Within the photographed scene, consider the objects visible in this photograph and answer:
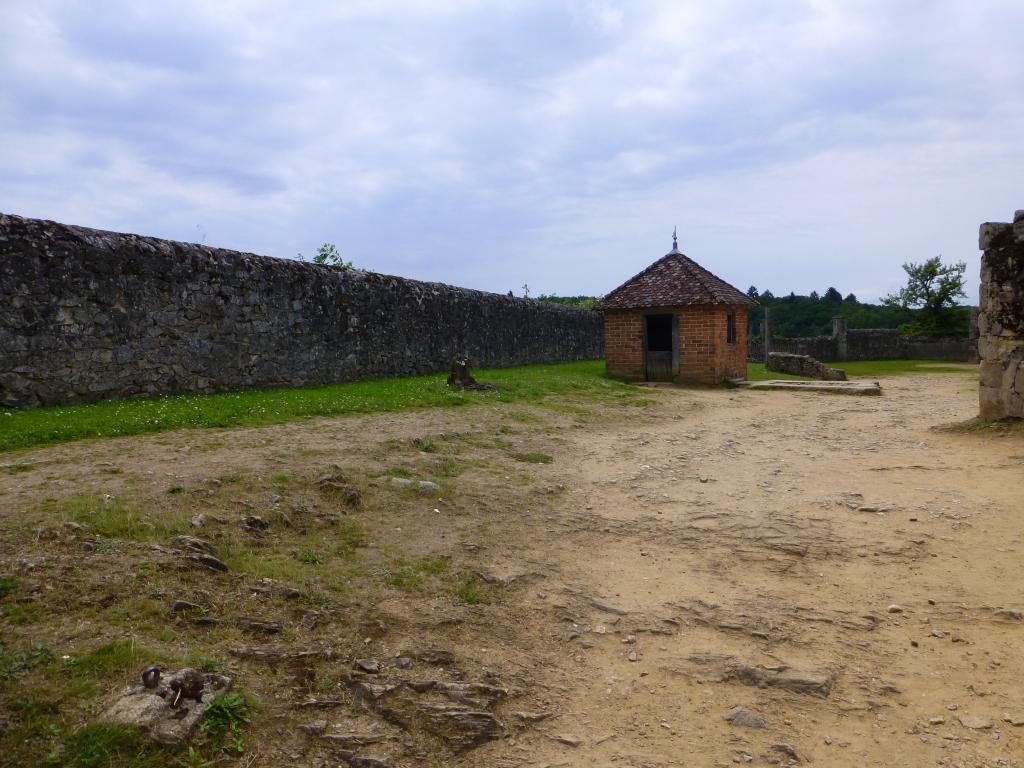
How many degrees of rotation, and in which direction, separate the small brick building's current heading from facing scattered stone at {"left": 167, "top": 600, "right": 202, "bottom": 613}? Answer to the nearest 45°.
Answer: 0° — it already faces it

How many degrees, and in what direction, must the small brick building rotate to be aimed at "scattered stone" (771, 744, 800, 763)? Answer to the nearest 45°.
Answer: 0° — it already faces it

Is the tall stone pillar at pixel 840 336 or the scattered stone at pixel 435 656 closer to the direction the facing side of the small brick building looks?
the scattered stone

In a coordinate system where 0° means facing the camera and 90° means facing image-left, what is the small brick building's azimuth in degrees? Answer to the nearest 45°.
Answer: approximately 0°

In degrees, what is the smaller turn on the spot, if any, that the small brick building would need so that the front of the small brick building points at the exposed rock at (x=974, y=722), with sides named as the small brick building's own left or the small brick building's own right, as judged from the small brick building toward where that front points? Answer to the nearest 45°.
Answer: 0° — it already faces it

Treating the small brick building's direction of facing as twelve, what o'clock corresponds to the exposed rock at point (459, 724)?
The exposed rock is roughly at 12 o'clock from the small brick building.

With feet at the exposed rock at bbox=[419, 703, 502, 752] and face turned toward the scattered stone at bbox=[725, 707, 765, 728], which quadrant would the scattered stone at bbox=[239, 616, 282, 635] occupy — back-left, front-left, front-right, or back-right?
back-left

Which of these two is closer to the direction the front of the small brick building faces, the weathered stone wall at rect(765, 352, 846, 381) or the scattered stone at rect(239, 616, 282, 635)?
the scattered stone

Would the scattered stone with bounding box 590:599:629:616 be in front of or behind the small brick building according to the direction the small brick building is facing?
in front

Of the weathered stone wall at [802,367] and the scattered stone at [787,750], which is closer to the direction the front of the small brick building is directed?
the scattered stone

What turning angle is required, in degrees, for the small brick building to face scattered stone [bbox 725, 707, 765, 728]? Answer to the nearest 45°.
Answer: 0° — it already faces it

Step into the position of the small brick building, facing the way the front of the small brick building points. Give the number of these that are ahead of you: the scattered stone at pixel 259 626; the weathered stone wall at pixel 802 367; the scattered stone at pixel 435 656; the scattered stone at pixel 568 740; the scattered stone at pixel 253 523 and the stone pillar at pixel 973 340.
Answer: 4

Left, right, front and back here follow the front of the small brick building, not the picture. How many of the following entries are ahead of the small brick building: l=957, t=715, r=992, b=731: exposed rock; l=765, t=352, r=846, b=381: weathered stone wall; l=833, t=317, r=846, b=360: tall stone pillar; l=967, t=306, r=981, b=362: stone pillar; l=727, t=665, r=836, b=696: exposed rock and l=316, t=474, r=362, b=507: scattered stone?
3

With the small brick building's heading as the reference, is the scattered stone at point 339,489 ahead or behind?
ahead

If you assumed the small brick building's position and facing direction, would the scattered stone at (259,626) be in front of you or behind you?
in front
